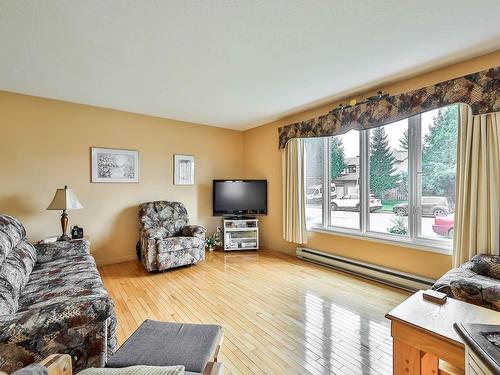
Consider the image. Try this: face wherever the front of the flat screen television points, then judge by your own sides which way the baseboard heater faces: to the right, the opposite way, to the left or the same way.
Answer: to the right

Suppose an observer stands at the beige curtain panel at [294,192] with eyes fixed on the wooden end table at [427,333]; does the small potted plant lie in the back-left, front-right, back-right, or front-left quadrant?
back-right

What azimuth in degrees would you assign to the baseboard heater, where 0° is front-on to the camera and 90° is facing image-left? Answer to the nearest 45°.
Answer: approximately 45°

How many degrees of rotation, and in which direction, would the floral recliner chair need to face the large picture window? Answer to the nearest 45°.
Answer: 0° — it already faces it

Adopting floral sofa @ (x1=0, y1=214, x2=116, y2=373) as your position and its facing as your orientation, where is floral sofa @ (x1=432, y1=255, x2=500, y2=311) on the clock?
floral sofa @ (x1=432, y1=255, x2=500, y2=311) is roughly at 1 o'clock from floral sofa @ (x1=0, y1=214, x2=116, y2=373).

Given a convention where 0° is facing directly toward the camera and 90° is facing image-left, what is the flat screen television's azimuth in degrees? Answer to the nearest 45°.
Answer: approximately 0°

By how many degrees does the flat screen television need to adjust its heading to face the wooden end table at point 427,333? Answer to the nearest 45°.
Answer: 0° — it already faces it

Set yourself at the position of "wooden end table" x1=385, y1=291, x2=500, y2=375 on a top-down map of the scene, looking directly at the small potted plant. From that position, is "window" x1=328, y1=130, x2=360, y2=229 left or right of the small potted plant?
right

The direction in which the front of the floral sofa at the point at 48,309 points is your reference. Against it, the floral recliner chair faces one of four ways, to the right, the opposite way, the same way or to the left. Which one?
to the right

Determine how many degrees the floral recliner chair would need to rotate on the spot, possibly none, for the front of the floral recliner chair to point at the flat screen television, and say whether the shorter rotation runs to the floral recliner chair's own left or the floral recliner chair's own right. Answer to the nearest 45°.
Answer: approximately 45° to the floral recliner chair's own left

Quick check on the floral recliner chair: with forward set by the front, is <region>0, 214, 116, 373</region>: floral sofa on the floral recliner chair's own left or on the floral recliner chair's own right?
on the floral recliner chair's own right

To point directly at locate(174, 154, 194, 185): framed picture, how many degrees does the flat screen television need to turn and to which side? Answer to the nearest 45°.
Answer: approximately 90° to its right

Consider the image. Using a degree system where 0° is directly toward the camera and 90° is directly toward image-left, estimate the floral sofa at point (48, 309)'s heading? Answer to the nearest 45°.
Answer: approximately 270°
